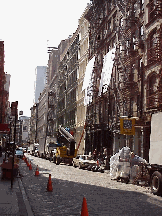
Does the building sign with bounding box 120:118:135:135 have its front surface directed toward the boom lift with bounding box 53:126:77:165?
no

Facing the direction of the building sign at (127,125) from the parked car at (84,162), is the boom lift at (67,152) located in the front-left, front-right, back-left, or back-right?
back-left

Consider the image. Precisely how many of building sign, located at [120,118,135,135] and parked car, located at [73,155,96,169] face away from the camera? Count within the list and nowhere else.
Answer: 0

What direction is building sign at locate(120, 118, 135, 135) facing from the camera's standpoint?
toward the camera

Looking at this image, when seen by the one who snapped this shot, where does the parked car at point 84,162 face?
facing the viewer and to the right of the viewer

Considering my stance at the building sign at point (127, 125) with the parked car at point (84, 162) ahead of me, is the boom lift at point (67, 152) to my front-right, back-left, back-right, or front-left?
front-right

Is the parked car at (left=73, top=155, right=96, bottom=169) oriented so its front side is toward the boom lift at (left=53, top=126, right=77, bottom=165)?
no

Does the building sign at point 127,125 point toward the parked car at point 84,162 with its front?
no
